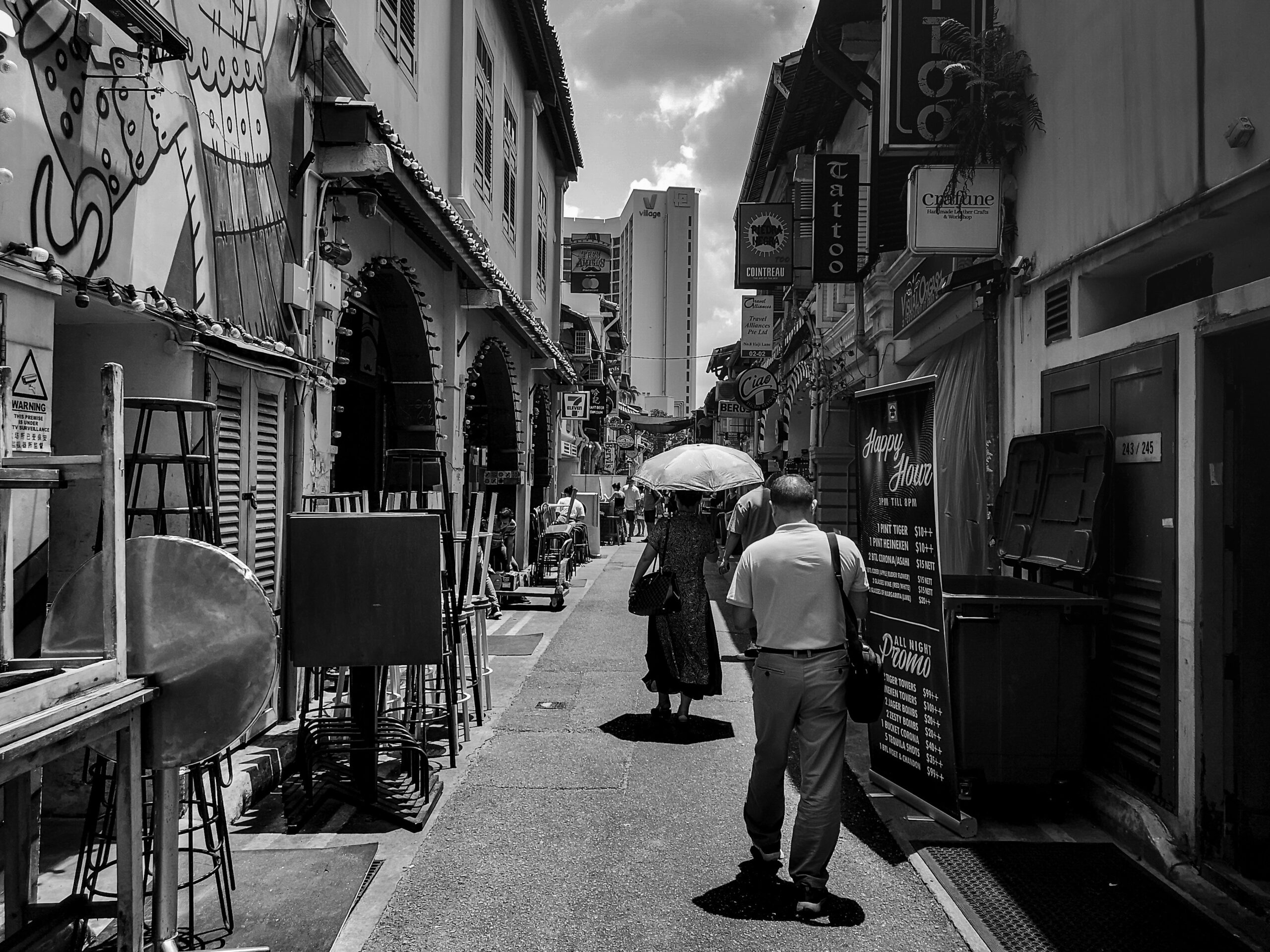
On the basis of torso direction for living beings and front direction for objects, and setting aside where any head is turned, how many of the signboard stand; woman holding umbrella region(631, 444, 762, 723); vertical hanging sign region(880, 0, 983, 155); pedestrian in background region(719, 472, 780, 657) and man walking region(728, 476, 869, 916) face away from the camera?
3

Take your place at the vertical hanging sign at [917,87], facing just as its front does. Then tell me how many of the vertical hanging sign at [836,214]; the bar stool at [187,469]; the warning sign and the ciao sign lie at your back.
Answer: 2

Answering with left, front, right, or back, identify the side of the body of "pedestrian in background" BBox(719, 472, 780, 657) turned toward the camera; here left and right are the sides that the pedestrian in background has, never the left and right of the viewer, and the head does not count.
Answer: back

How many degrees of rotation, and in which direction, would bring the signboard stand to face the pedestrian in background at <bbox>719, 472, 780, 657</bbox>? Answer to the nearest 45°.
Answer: approximately 135° to its right

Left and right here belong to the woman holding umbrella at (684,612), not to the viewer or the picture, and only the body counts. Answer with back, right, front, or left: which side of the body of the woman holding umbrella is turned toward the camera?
back

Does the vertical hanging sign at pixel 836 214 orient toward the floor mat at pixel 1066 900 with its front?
yes

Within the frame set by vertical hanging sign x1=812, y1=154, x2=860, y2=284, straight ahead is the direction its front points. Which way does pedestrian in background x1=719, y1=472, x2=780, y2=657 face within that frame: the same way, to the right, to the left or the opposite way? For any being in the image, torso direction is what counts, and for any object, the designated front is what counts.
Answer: the opposite way

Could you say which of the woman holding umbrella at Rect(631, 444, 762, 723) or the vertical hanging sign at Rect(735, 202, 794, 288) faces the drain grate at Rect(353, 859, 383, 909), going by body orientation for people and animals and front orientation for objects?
the vertical hanging sign

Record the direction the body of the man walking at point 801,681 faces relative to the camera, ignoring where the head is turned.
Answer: away from the camera

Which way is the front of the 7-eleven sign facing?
toward the camera

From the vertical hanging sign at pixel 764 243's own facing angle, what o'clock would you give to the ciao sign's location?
The ciao sign is roughly at 6 o'clock from the vertical hanging sign.

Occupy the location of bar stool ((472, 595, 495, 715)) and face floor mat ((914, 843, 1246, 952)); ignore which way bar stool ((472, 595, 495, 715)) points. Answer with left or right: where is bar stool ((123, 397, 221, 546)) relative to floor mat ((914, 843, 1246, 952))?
right

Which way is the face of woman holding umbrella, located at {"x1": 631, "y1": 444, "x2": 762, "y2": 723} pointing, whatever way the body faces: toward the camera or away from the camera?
away from the camera

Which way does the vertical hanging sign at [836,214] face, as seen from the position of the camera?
facing the viewer

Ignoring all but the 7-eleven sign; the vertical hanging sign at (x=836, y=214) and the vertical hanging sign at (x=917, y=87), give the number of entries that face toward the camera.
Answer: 3

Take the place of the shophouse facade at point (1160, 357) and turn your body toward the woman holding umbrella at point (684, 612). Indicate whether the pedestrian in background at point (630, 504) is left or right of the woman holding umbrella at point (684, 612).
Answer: right
